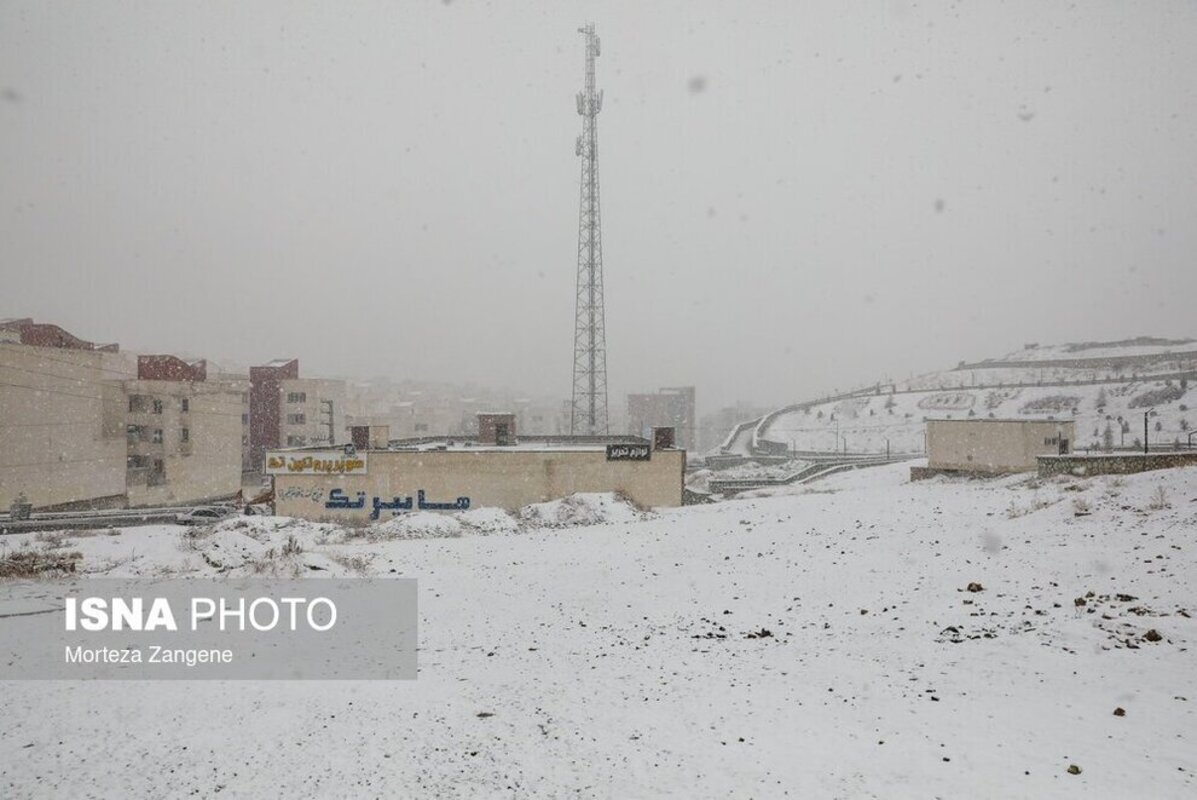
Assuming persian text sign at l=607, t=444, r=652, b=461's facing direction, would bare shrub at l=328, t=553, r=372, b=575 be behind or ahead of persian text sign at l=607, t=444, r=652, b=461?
ahead

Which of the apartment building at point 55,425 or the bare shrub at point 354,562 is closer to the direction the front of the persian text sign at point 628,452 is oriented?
the bare shrub

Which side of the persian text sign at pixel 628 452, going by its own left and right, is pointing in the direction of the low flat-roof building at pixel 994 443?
left

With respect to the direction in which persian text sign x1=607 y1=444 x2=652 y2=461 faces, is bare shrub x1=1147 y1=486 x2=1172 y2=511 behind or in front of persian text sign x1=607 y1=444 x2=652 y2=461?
in front

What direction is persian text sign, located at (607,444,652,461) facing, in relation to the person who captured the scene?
facing the viewer

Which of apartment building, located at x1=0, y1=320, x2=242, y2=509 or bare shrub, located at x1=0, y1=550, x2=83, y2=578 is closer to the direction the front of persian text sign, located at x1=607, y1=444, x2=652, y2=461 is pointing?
the bare shrub

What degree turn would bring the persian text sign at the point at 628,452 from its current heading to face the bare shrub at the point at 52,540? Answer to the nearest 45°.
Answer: approximately 45° to its right

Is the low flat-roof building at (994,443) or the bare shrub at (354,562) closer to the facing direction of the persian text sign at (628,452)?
the bare shrub

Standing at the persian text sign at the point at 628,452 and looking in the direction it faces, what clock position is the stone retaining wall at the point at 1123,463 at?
The stone retaining wall is roughly at 10 o'clock from the persian text sign.

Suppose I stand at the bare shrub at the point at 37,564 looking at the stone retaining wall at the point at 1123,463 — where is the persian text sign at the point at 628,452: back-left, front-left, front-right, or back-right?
front-left

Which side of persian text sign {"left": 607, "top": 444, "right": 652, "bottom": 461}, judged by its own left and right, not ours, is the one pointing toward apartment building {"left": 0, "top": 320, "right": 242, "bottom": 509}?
right

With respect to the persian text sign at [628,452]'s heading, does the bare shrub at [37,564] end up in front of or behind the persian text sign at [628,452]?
in front
